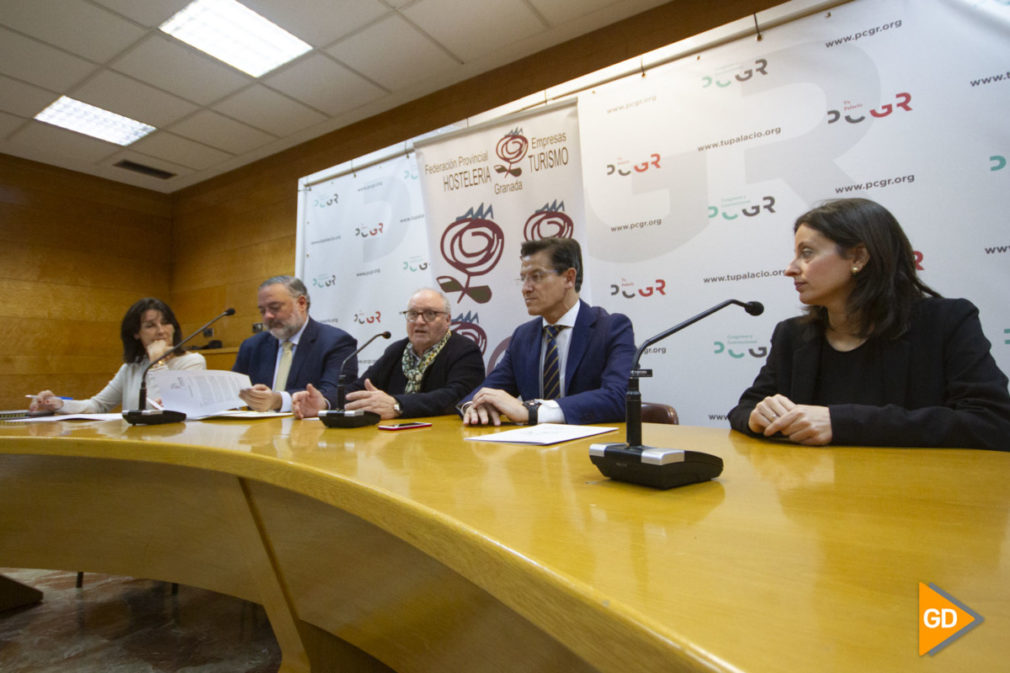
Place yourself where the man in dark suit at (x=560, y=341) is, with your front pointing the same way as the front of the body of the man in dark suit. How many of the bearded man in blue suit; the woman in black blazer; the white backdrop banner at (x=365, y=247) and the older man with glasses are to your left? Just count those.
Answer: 1

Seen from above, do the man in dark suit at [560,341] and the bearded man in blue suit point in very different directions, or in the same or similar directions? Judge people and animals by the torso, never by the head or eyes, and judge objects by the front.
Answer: same or similar directions

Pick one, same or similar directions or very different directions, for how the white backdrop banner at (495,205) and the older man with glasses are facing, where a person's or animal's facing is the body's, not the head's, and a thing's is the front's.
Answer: same or similar directions

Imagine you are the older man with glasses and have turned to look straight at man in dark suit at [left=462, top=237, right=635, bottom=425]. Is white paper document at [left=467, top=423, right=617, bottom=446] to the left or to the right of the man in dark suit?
right

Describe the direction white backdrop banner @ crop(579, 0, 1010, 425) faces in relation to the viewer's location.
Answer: facing the viewer and to the left of the viewer

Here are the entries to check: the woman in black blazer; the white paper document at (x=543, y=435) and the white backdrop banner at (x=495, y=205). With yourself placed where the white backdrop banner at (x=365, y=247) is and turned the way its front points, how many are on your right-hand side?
0

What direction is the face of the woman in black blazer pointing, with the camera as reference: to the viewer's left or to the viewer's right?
to the viewer's left

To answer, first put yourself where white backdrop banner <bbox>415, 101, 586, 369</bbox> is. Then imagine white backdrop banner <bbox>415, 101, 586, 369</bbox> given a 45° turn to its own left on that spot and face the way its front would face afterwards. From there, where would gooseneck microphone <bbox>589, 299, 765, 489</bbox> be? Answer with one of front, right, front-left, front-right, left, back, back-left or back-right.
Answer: front

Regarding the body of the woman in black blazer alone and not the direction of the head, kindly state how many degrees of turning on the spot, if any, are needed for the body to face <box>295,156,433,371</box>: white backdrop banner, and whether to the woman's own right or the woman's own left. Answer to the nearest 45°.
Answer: approximately 45° to the woman's own right

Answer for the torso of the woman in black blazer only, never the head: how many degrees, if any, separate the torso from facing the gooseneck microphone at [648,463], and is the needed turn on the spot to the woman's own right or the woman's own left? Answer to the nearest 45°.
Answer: approximately 45° to the woman's own left

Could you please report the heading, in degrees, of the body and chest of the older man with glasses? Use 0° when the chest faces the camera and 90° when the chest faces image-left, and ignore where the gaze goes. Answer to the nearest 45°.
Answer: approximately 45°

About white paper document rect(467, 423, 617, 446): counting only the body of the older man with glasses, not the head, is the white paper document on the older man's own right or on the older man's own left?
on the older man's own left

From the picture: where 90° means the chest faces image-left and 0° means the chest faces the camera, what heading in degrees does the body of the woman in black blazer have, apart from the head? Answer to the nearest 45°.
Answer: approximately 45°

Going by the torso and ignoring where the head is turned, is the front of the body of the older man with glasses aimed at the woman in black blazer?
no

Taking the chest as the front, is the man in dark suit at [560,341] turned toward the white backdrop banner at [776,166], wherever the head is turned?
no

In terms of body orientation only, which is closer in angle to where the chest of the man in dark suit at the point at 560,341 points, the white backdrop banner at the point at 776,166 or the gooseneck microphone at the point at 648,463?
the gooseneck microphone

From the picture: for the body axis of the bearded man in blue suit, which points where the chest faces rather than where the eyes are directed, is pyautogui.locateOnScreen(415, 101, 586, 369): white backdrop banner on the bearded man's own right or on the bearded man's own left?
on the bearded man's own left

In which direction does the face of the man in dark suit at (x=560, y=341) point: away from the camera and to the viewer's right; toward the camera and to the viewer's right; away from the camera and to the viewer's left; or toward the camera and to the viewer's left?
toward the camera and to the viewer's left
